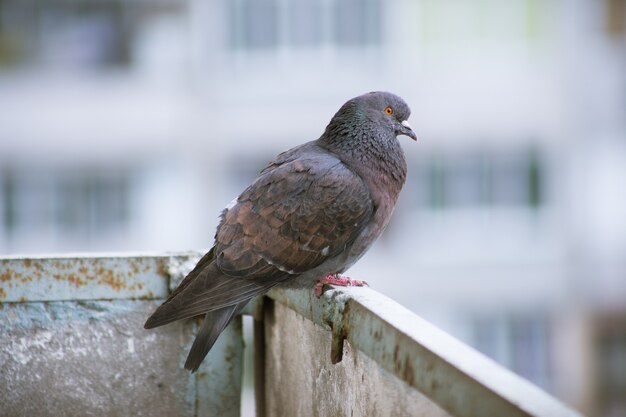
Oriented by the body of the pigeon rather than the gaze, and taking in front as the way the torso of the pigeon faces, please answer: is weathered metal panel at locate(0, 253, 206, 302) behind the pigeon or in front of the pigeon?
behind

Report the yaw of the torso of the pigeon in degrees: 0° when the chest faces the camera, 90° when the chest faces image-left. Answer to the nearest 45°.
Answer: approximately 270°

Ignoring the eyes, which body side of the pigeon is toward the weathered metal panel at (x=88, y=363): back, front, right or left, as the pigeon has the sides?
back
